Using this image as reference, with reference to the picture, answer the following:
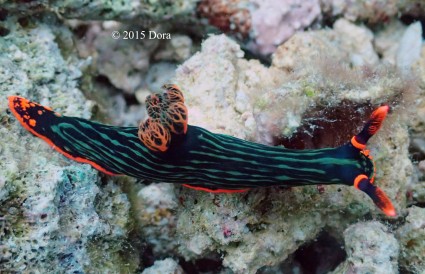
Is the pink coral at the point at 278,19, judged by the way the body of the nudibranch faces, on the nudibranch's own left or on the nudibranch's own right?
on the nudibranch's own left

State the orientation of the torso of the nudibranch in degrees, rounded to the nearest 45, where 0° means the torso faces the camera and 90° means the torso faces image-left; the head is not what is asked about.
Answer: approximately 270°
